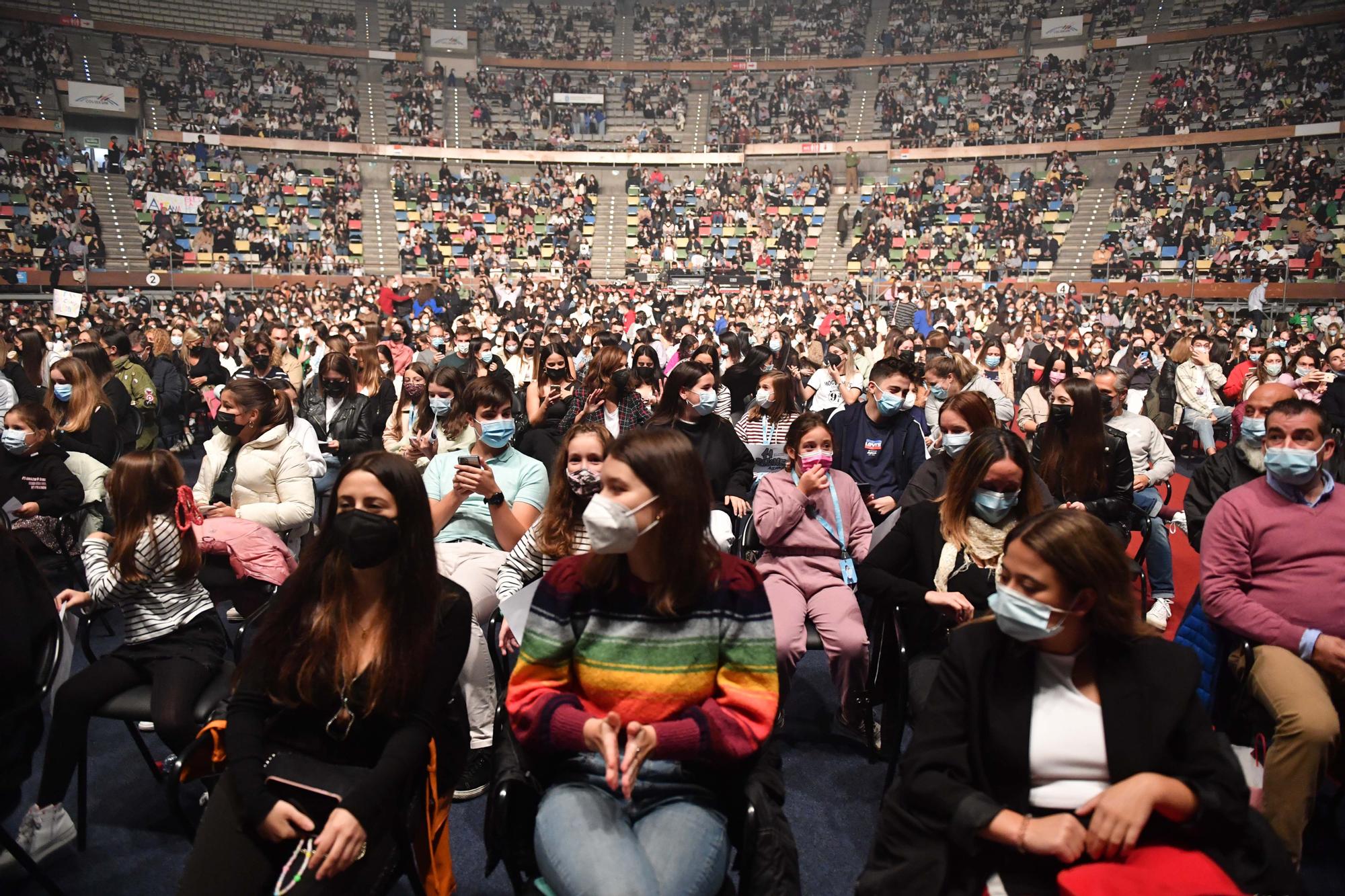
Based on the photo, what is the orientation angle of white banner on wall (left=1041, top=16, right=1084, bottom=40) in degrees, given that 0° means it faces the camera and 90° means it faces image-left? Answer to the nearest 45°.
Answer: approximately 0°

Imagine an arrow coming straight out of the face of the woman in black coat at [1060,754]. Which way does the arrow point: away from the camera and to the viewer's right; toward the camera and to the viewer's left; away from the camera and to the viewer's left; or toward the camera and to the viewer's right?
toward the camera and to the viewer's left

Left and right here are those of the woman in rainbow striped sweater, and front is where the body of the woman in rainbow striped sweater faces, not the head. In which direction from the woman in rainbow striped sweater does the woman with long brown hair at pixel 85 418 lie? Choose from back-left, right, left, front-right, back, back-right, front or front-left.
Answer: back-right

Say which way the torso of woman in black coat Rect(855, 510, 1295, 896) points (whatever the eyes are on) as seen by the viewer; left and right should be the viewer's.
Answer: facing the viewer

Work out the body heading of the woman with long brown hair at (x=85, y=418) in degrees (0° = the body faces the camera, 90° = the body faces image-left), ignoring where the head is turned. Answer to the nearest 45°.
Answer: approximately 45°

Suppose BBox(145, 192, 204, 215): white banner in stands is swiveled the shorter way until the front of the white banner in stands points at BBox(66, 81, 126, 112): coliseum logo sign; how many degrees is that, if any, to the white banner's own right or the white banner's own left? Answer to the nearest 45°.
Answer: approximately 135° to the white banner's own right

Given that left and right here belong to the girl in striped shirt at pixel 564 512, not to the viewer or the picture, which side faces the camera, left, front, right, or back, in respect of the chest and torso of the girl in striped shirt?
front

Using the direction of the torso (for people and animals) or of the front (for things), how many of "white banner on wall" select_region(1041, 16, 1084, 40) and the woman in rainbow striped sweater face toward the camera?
2

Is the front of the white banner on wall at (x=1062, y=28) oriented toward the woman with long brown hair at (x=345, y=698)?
yes

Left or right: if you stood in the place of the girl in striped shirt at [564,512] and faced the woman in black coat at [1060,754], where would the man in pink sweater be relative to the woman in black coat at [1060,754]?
left

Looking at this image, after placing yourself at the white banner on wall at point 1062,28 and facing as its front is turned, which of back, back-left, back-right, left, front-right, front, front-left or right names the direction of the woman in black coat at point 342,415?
front

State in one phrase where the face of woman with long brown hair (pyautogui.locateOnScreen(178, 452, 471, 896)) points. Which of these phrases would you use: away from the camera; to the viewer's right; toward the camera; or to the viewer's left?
toward the camera

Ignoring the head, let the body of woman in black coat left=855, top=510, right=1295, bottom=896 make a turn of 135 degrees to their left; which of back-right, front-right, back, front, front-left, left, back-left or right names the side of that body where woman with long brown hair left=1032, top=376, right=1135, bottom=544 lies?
front-left

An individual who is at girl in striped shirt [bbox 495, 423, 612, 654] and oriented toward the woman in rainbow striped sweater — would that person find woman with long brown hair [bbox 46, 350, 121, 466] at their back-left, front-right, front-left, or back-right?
back-right

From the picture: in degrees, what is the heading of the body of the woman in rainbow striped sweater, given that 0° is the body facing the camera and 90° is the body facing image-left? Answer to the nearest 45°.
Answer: approximately 0°

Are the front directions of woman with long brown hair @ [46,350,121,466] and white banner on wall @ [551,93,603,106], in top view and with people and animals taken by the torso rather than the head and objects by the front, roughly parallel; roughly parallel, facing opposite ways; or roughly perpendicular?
roughly parallel

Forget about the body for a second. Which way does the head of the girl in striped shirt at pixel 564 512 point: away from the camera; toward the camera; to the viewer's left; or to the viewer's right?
toward the camera

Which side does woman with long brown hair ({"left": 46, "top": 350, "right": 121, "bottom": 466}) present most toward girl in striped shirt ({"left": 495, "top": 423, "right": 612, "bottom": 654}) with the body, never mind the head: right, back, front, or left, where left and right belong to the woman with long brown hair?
left

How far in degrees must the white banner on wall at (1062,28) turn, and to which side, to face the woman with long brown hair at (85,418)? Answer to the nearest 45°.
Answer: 0° — it already faces them
